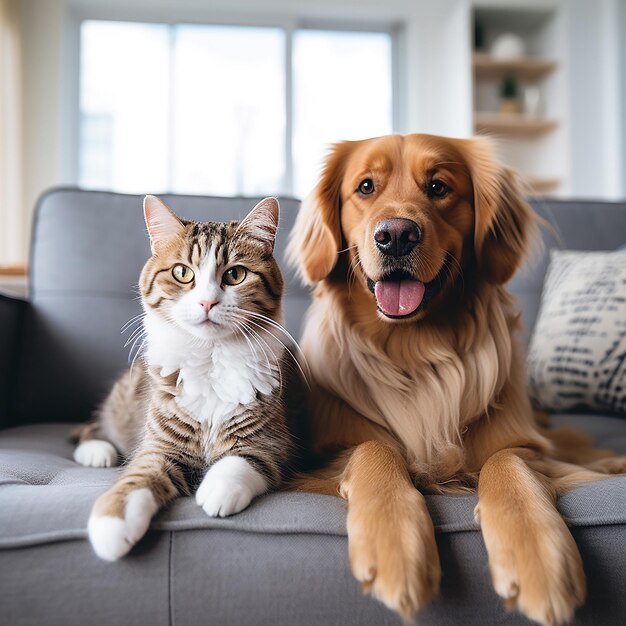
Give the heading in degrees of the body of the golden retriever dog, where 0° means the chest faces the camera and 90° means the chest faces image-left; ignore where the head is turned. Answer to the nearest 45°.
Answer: approximately 0°

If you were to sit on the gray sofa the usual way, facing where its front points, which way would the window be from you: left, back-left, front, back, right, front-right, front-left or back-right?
back

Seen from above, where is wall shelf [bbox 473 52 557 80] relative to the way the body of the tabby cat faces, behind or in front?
behind

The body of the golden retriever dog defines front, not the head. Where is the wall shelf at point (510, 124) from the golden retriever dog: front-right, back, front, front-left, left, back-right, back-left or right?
back

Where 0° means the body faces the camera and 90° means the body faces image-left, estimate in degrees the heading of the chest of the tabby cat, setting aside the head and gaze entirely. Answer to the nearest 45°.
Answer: approximately 0°

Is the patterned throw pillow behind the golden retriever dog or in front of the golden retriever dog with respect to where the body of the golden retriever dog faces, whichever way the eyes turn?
behind
